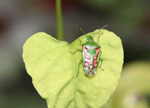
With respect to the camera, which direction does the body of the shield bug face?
away from the camera
